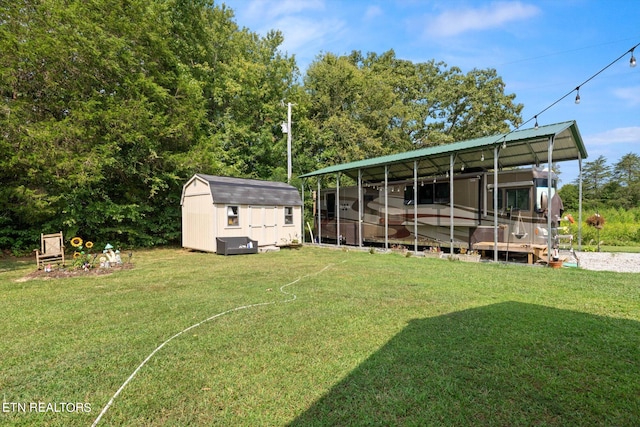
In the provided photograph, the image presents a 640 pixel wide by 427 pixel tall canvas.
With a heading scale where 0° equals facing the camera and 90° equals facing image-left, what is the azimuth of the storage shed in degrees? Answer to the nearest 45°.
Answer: approximately 315°

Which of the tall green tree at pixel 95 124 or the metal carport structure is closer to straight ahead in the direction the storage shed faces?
the metal carport structure

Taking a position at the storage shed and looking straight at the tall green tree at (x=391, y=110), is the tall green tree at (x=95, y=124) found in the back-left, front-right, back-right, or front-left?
back-left

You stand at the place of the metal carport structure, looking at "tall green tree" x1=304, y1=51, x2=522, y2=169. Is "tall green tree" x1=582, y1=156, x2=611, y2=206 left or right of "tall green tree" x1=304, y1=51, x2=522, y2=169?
right

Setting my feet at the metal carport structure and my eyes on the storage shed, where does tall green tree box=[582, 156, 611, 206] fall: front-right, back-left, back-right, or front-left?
back-right

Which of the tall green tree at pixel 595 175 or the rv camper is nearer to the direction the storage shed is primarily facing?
the rv camper

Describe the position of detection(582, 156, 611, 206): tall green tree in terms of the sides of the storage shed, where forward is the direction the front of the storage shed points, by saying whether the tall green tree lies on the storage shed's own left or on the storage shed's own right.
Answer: on the storage shed's own left

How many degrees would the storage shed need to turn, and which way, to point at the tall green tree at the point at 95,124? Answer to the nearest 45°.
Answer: approximately 135° to its right
